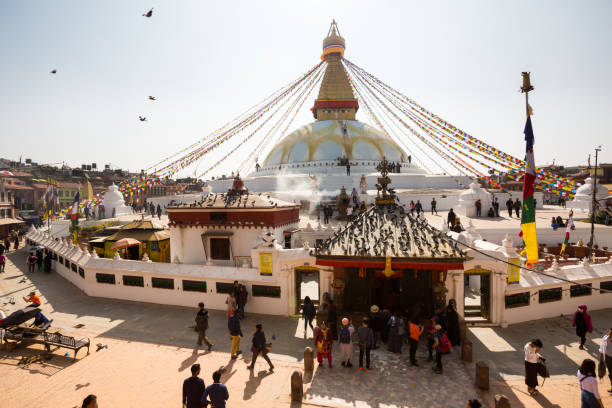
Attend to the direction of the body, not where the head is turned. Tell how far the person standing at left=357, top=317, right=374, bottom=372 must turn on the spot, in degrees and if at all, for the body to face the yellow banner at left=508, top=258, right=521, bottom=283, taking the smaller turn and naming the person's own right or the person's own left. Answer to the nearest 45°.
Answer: approximately 45° to the person's own right

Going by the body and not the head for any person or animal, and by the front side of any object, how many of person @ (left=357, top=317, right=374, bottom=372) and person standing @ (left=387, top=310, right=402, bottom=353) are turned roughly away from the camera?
2

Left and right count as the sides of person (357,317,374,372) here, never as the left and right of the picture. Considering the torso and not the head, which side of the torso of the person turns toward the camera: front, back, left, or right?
back

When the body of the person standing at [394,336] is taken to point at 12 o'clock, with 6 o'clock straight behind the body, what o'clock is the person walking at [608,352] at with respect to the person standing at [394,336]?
the person walking at [608,352] is roughly at 3 o'clock from the person standing at [394,336].

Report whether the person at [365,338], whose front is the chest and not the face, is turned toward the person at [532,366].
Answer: no

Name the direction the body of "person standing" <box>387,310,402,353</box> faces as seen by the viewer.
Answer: away from the camera

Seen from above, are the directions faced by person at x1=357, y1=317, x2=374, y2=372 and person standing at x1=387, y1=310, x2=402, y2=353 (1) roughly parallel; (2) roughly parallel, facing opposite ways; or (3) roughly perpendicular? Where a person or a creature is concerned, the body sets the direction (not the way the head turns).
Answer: roughly parallel

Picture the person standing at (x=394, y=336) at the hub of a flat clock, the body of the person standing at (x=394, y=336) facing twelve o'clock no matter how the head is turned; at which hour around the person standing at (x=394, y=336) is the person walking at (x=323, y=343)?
the person walking at (x=323, y=343) is roughly at 8 o'clock from the person standing at (x=394, y=336).

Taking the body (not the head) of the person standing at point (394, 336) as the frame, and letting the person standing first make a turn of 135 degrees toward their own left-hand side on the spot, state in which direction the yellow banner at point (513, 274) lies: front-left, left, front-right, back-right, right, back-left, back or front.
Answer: back

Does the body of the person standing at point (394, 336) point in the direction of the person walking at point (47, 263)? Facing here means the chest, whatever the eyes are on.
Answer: no

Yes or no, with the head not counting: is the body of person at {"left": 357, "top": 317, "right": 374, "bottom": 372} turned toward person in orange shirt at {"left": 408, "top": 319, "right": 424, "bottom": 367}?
no

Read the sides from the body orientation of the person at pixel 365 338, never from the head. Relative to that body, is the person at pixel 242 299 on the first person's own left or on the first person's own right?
on the first person's own left

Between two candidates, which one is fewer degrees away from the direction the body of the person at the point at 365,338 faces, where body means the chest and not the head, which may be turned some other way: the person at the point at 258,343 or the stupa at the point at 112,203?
the stupa

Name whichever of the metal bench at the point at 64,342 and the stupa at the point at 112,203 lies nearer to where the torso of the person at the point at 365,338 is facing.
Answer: the stupa
